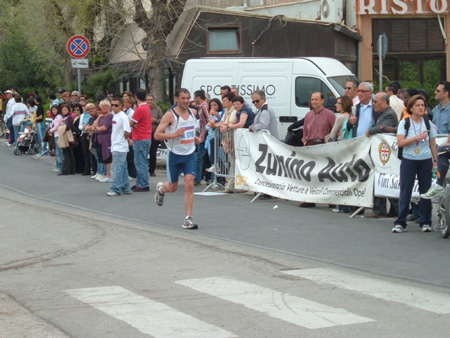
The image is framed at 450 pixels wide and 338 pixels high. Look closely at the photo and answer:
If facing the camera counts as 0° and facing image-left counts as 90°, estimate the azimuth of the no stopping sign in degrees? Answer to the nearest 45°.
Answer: approximately 0°

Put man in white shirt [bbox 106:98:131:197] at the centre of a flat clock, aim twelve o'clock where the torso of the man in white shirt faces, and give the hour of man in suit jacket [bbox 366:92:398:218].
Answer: The man in suit jacket is roughly at 9 o'clock from the man in white shirt.

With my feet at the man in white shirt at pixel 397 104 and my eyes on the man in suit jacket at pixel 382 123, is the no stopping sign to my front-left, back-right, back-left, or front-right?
back-right

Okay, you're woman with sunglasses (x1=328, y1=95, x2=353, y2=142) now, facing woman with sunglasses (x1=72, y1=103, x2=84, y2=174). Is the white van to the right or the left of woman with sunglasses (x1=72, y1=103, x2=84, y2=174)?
right

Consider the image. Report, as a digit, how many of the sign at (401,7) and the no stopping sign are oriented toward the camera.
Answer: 2

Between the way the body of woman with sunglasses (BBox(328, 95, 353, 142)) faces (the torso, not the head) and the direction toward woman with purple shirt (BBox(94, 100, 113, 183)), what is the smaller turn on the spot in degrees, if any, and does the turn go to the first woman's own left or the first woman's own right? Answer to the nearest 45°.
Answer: approximately 45° to the first woman's own right

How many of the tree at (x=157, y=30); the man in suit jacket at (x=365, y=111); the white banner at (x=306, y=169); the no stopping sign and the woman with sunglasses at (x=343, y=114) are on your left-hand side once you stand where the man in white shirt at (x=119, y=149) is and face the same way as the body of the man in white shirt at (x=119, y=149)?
3

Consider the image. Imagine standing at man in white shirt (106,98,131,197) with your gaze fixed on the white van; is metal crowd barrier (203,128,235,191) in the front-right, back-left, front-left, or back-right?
front-right

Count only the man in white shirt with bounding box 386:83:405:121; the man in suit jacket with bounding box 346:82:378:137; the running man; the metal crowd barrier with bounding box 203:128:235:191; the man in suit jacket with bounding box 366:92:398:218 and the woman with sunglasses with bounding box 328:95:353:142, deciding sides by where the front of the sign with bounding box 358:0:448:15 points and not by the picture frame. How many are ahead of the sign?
6

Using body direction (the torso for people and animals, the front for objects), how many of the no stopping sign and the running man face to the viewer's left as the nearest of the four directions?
0

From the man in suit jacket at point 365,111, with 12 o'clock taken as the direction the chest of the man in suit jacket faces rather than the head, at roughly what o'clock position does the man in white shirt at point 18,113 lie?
The man in white shirt is roughly at 3 o'clock from the man in suit jacket.
